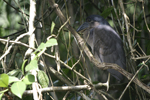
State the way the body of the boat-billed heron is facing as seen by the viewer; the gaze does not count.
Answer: to the viewer's left
